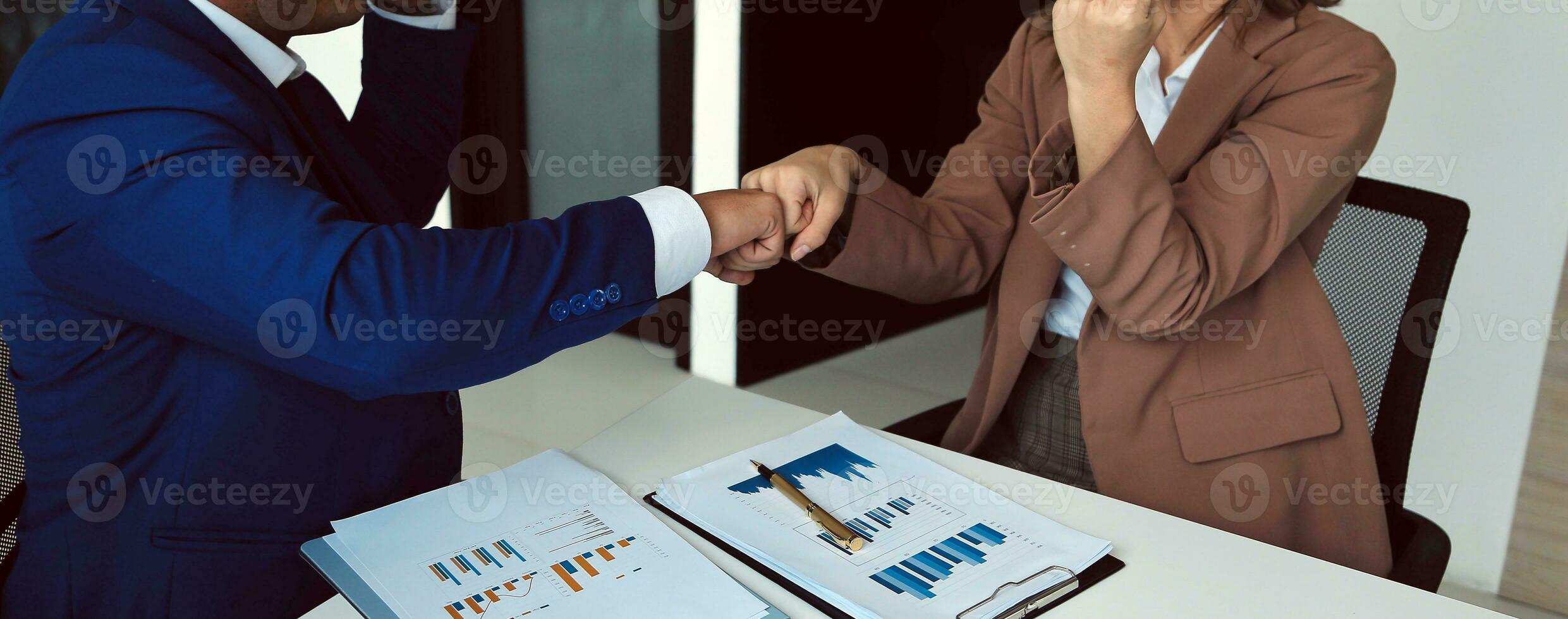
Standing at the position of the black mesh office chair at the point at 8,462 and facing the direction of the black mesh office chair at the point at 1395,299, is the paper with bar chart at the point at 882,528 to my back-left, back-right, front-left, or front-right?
front-right

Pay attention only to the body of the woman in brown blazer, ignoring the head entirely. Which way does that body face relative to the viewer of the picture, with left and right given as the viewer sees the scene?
facing the viewer and to the left of the viewer

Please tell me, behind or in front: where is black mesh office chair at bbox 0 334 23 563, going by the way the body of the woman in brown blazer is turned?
in front

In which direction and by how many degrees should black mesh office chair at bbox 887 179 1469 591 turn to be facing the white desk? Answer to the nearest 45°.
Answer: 0° — it already faces it

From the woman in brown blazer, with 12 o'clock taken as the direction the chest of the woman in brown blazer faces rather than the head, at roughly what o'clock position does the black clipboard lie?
The black clipboard is roughly at 11 o'clock from the woman in brown blazer.

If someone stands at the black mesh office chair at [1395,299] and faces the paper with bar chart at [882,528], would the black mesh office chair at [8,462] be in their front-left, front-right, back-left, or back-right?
front-right

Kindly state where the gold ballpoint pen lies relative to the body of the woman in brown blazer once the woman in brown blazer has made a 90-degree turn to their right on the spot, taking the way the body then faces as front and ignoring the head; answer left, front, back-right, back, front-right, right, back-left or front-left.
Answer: left

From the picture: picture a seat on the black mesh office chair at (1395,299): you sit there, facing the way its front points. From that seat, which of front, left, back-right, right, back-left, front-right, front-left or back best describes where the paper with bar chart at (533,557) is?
front

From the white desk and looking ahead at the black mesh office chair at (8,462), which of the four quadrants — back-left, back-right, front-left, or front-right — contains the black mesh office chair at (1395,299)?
back-right

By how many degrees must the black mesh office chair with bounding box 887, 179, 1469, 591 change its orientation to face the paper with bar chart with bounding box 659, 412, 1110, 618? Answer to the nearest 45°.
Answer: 0° — it already faces it

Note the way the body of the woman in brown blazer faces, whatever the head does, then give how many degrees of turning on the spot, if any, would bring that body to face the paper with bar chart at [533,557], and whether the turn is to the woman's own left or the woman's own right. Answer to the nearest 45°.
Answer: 0° — they already face it
